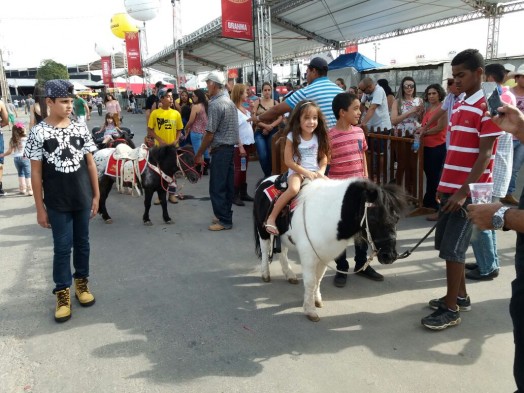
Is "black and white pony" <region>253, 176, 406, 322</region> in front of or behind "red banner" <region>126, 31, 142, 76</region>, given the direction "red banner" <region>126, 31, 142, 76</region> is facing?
in front

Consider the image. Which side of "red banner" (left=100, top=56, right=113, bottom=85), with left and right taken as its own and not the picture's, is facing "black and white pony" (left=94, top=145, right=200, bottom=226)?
front

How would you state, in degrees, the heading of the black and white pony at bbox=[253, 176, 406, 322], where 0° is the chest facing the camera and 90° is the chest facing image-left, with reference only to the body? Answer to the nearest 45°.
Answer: approximately 315°

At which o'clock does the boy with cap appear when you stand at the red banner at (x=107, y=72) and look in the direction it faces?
The boy with cap is roughly at 12 o'clock from the red banner.

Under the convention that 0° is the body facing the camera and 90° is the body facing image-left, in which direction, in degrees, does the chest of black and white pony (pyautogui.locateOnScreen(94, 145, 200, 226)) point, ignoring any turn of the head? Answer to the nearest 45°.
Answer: approximately 315°

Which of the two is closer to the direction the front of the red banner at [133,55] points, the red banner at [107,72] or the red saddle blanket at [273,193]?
the red saddle blanket

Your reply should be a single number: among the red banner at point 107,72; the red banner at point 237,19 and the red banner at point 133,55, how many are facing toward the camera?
3

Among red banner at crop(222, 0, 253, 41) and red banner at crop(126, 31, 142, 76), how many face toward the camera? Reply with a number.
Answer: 2

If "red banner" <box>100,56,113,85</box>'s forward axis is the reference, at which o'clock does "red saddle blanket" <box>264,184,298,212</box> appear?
The red saddle blanket is roughly at 12 o'clock from the red banner.
